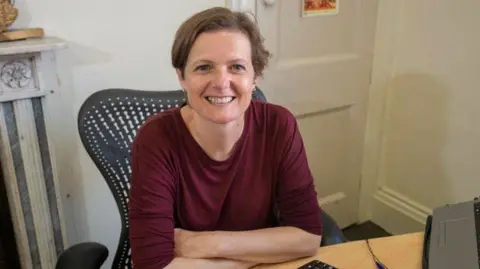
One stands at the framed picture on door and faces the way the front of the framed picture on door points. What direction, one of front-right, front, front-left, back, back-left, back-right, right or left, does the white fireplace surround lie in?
front-right

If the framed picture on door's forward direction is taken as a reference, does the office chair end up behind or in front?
in front

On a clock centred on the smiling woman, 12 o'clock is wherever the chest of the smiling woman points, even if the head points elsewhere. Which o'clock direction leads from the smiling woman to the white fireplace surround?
The white fireplace surround is roughly at 4 o'clock from the smiling woman.

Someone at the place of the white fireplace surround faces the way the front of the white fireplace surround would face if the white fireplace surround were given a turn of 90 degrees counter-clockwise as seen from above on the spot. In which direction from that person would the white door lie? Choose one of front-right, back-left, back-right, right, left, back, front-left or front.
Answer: front

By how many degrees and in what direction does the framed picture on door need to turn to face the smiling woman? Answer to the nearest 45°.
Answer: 0° — it already faces them

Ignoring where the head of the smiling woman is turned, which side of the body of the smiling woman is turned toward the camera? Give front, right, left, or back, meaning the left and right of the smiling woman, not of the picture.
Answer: front

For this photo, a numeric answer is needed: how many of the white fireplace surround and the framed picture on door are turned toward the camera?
2

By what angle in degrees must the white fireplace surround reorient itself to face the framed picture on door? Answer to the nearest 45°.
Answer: approximately 90° to its left

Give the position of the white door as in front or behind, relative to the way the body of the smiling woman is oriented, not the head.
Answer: behind
